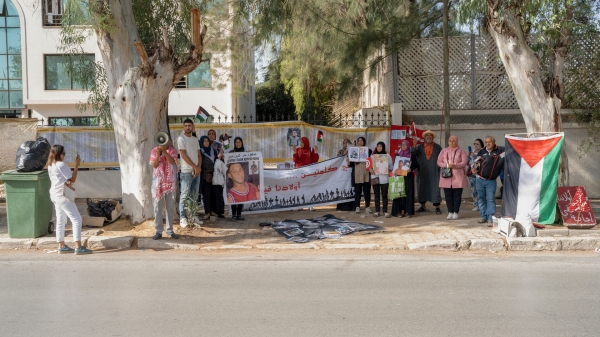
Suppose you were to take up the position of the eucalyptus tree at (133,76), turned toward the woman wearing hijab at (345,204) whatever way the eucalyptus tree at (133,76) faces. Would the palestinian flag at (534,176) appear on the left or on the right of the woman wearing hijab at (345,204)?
right

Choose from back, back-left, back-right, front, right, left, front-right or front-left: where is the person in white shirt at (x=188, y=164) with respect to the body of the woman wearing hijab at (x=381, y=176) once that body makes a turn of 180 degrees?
back-left

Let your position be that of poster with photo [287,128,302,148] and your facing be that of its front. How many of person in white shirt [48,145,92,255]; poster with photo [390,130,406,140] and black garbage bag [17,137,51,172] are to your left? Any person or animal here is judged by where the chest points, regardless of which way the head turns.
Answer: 1

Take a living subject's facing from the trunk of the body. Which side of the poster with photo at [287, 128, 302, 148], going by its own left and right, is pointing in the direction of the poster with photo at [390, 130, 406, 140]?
left

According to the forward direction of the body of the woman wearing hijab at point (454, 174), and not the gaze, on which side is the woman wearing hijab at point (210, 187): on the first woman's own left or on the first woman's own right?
on the first woman's own right

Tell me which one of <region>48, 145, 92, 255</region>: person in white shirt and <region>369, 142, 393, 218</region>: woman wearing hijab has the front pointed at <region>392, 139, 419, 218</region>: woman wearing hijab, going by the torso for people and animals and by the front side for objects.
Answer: the person in white shirt

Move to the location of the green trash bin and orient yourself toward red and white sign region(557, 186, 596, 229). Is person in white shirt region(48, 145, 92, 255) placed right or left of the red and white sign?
right

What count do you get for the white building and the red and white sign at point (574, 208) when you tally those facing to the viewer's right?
0

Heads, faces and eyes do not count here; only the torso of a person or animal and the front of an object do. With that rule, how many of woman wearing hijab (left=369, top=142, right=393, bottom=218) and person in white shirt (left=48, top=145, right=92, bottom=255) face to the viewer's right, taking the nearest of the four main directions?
1

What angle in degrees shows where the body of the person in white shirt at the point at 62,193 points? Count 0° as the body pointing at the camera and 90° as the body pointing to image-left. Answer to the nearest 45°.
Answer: approximately 270°

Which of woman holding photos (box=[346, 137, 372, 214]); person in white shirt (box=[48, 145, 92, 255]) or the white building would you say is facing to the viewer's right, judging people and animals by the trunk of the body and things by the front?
the person in white shirt

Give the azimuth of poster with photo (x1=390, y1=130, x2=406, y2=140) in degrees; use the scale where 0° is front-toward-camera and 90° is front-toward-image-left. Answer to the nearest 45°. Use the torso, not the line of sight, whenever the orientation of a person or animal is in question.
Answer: approximately 0°
